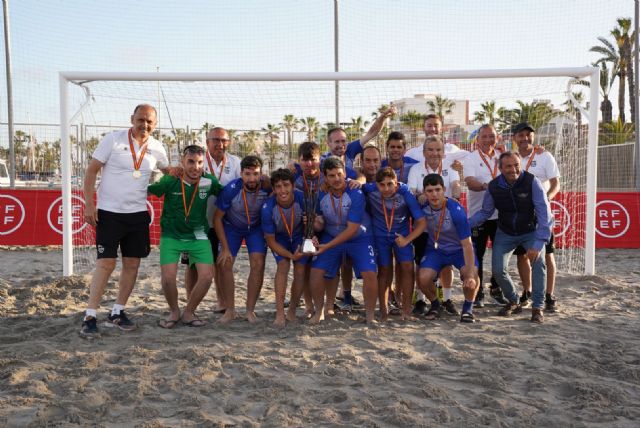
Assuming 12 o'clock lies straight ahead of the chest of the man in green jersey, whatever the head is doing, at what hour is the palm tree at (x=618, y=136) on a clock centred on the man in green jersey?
The palm tree is roughly at 8 o'clock from the man in green jersey.

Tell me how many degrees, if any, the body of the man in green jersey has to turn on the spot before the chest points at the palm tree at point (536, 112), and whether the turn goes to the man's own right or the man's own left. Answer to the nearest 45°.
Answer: approximately 135° to the man's own left

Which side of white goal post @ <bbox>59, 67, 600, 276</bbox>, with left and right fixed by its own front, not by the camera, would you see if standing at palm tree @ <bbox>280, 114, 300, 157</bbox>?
back

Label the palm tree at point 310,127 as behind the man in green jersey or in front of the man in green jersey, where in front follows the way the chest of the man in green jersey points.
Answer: behind

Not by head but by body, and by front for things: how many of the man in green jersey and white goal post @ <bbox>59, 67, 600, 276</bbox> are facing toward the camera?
2

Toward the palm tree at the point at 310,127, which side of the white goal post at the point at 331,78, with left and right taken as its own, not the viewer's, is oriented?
back

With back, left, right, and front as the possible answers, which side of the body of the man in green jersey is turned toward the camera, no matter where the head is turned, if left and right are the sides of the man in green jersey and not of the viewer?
front

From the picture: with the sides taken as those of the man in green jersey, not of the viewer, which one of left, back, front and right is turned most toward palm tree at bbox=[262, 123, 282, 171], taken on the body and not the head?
back

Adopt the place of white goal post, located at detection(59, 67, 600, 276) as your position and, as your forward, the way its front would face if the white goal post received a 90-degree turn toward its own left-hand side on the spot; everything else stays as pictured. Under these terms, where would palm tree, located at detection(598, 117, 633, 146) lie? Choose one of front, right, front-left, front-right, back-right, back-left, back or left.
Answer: front-left

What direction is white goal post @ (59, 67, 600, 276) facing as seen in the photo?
toward the camera

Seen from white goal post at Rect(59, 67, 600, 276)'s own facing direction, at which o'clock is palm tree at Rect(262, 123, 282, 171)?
The palm tree is roughly at 5 o'clock from the white goal post.
